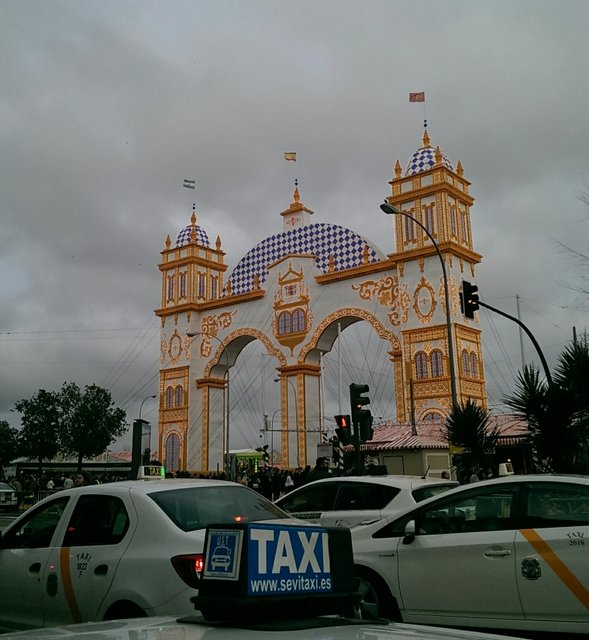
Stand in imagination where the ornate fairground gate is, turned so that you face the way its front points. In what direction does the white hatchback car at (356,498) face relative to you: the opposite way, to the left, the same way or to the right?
to the right

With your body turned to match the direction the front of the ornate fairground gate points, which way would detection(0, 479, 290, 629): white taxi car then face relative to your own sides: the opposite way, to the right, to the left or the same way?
to the right

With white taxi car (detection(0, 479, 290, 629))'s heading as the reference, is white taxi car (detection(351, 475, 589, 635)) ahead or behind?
behind

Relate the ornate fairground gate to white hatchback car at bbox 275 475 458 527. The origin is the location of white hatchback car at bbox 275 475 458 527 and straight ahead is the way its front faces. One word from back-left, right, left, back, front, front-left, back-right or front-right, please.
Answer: front-right

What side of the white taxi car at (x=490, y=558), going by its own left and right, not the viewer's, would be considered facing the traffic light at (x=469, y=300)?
right

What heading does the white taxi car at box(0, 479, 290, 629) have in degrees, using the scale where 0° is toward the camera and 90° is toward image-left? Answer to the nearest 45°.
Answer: approximately 135°

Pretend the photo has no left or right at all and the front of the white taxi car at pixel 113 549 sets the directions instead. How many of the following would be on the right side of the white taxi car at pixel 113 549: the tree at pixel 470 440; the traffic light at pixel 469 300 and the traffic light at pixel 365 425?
3

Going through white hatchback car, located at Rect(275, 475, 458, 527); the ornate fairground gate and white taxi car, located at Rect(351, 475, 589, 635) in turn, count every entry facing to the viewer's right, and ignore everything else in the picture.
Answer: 0

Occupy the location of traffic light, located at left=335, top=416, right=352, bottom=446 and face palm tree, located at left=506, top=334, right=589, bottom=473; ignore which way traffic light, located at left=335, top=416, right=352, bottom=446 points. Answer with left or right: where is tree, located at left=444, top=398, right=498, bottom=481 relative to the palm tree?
left

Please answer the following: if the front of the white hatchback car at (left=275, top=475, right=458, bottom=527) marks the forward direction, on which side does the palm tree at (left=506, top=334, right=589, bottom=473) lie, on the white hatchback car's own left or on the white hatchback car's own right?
on the white hatchback car's own right

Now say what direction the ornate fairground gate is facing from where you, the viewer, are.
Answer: facing the viewer and to the left of the viewer

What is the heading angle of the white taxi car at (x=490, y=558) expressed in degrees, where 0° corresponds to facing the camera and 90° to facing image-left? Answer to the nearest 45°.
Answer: approximately 90°

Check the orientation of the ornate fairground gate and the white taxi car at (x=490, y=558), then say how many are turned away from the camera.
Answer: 0

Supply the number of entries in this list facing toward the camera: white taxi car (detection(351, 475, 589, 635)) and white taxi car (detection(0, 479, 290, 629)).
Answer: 0

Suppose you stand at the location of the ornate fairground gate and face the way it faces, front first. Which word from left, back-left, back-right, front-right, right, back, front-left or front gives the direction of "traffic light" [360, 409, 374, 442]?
front-left

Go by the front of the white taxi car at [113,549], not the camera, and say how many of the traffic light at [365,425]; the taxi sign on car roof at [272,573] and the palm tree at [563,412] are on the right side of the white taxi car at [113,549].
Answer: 2

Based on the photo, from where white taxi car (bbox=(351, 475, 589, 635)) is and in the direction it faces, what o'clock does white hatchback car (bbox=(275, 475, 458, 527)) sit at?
white hatchback car (bbox=(275, 475, 458, 527)) is roughly at 2 o'clock from white taxi car (bbox=(351, 475, 589, 635)).

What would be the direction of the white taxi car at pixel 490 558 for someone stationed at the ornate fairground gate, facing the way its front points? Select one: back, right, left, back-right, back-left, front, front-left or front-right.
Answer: front-left
